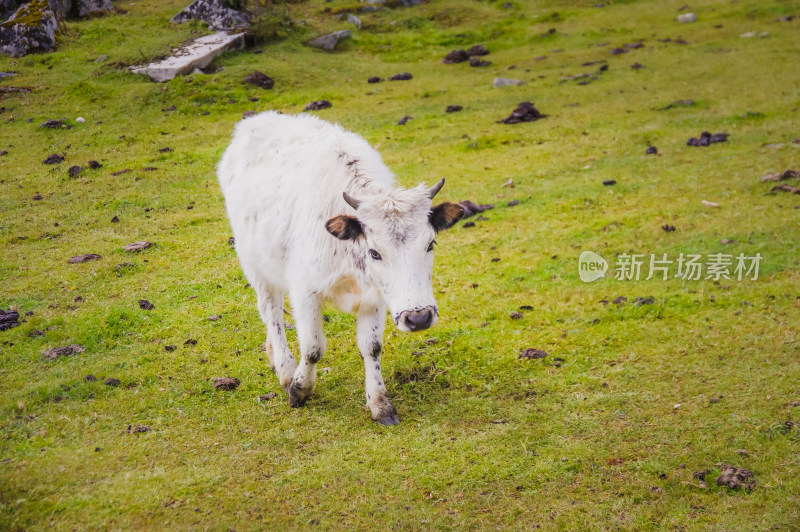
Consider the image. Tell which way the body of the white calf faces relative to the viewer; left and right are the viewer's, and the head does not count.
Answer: facing the viewer and to the right of the viewer

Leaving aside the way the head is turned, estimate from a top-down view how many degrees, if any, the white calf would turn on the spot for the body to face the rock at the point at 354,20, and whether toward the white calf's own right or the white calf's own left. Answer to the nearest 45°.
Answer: approximately 135° to the white calf's own left

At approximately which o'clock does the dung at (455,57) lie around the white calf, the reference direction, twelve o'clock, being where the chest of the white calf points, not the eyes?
The dung is roughly at 8 o'clock from the white calf.

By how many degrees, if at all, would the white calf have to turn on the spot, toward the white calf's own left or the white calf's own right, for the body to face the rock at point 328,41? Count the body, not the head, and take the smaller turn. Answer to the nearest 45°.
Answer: approximately 135° to the white calf's own left

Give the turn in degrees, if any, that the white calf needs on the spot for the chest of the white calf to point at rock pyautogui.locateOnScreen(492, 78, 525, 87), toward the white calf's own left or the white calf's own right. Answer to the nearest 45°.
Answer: approximately 135° to the white calf's own left

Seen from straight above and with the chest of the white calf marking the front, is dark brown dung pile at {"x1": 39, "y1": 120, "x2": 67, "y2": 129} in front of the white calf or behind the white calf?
behind

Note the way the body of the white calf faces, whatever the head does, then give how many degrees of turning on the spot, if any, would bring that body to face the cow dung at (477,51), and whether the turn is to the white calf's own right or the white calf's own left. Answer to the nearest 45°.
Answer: approximately 135° to the white calf's own left

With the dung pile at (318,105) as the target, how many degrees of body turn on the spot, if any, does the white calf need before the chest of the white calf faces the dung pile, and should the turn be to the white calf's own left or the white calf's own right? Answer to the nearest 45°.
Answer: approximately 135° to the white calf's own left
